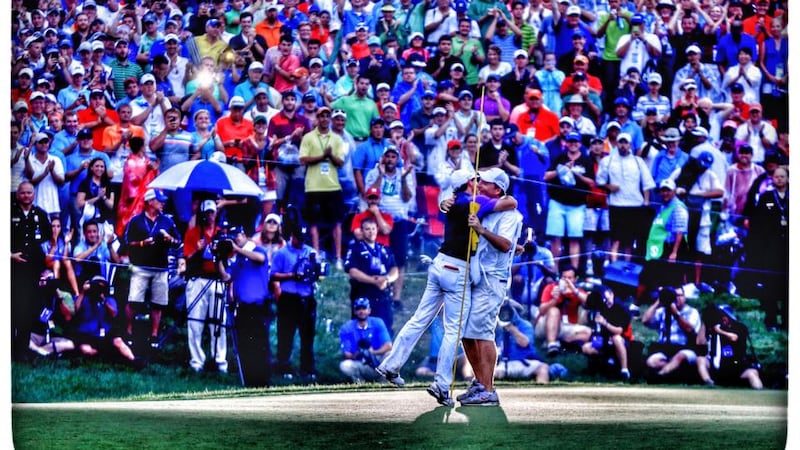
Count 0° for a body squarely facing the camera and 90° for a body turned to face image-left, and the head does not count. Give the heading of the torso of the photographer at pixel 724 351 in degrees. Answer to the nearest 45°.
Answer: approximately 45°

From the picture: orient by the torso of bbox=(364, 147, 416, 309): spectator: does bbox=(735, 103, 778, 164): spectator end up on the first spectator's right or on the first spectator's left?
on the first spectator's left

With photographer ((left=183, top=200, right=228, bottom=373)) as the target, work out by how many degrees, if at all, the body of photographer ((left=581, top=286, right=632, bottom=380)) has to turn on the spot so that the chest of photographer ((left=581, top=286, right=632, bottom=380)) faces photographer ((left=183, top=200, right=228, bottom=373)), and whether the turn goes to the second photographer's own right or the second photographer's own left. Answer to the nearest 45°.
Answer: approximately 45° to the second photographer's own right

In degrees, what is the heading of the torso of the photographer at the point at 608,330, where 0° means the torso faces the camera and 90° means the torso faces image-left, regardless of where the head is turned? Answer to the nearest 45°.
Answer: approximately 45°

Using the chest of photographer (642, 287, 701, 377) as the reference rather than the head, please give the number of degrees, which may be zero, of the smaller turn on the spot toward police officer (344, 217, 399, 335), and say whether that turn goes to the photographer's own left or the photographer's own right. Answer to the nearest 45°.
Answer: approximately 45° to the photographer's own right

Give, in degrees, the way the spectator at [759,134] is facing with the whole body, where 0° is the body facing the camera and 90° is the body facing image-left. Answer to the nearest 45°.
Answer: approximately 0°

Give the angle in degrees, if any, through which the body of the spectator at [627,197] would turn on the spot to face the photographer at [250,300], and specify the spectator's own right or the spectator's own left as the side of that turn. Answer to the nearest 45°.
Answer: approximately 90° to the spectator's own right

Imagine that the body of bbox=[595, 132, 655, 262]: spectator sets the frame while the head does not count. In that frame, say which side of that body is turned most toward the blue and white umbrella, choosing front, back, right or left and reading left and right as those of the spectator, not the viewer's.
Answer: right

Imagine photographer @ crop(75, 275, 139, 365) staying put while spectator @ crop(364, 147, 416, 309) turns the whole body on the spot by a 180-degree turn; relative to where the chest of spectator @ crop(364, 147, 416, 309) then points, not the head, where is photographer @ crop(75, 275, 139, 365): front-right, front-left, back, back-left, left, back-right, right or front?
left
